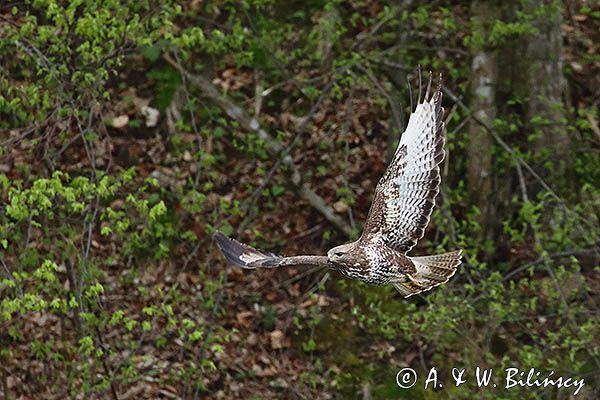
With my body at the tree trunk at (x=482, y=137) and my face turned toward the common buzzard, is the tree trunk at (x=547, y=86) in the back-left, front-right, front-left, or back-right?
back-left

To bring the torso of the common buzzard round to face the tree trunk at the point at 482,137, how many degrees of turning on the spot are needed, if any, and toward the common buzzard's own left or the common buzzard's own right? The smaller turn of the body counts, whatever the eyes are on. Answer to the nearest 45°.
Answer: approximately 135° to the common buzzard's own right
